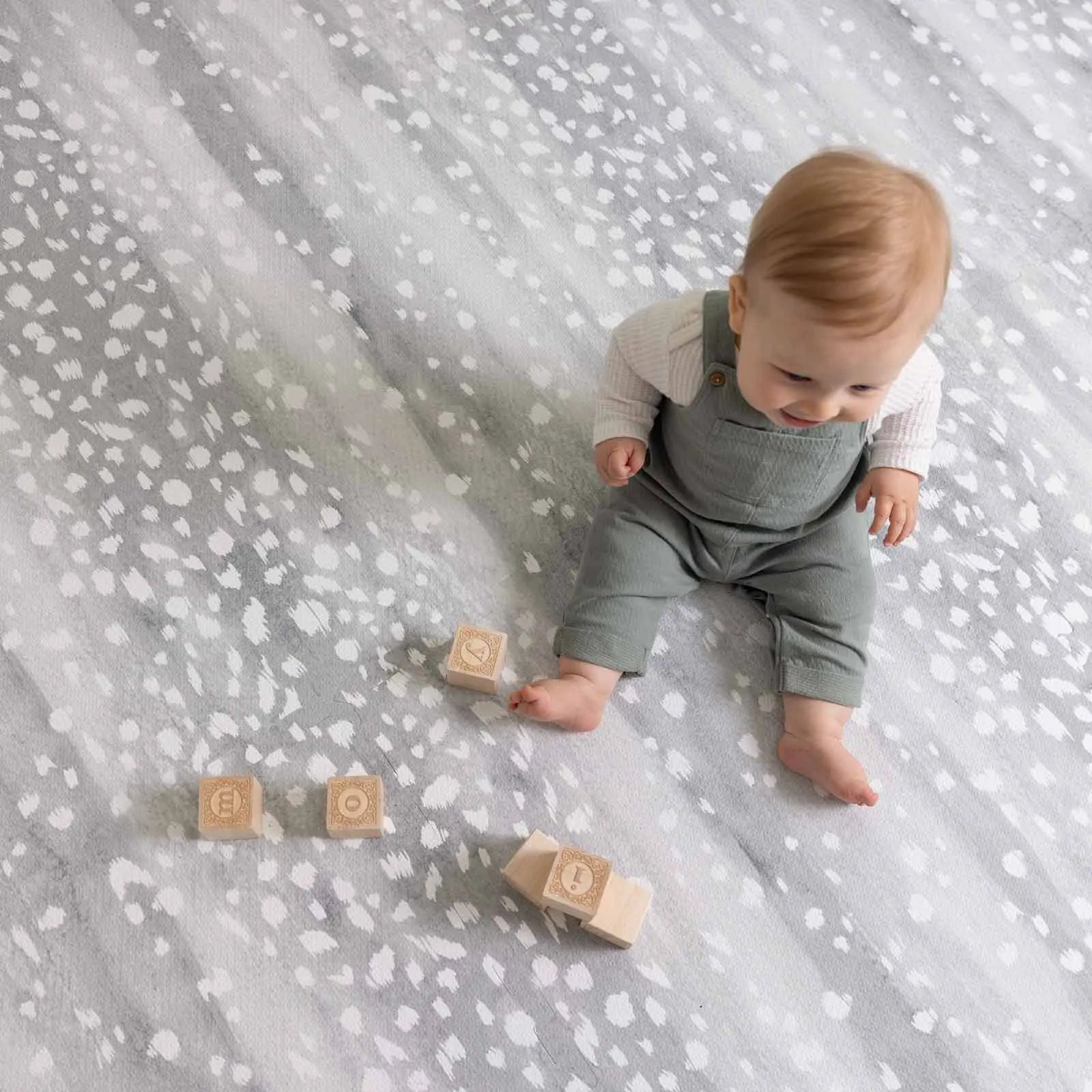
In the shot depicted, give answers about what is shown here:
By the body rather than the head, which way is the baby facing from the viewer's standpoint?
toward the camera

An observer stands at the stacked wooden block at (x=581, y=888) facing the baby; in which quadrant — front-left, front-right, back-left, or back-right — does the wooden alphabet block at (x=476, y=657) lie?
front-left

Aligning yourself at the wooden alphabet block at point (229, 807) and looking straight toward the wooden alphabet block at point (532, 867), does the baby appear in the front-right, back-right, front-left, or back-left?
front-left

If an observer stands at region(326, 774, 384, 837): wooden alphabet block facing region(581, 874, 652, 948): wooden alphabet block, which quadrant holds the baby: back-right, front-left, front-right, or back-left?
front-left
